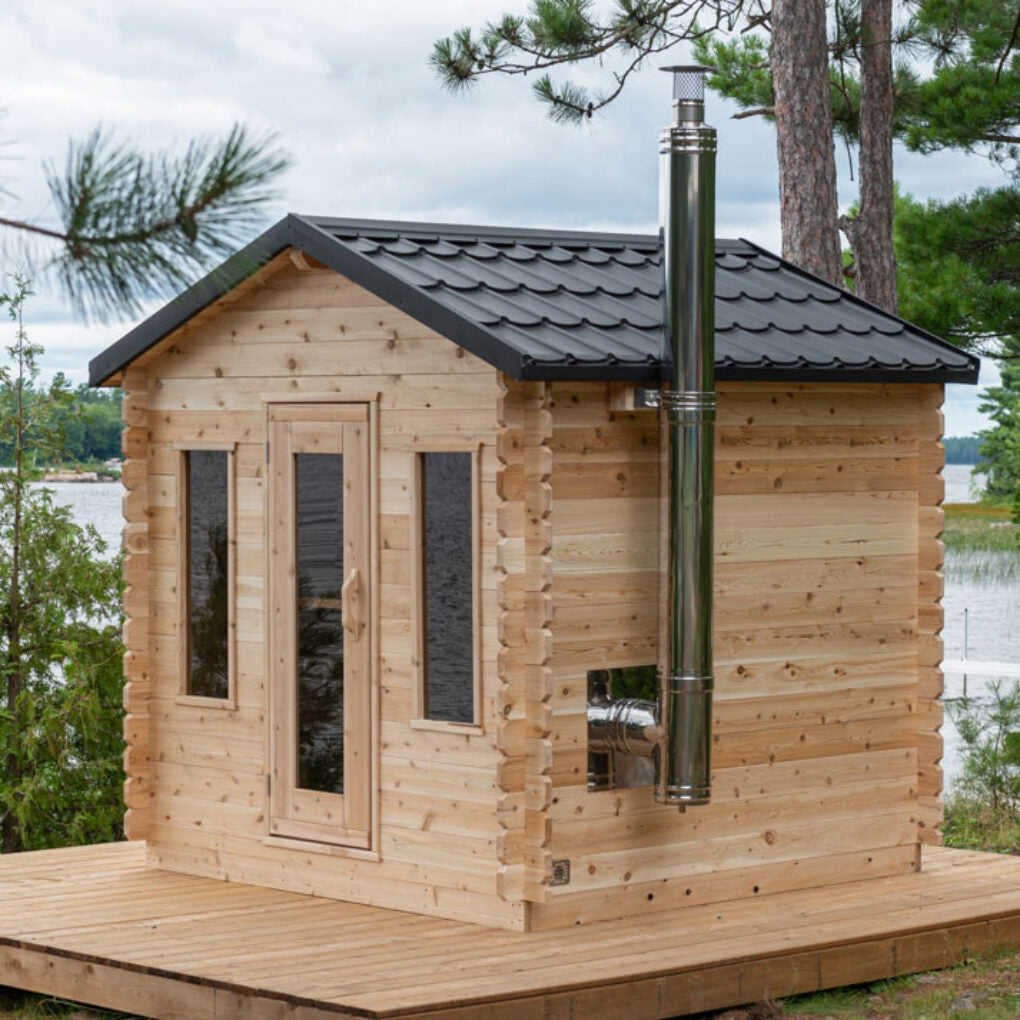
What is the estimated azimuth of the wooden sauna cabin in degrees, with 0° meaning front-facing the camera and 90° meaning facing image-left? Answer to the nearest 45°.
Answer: approximately 45°
